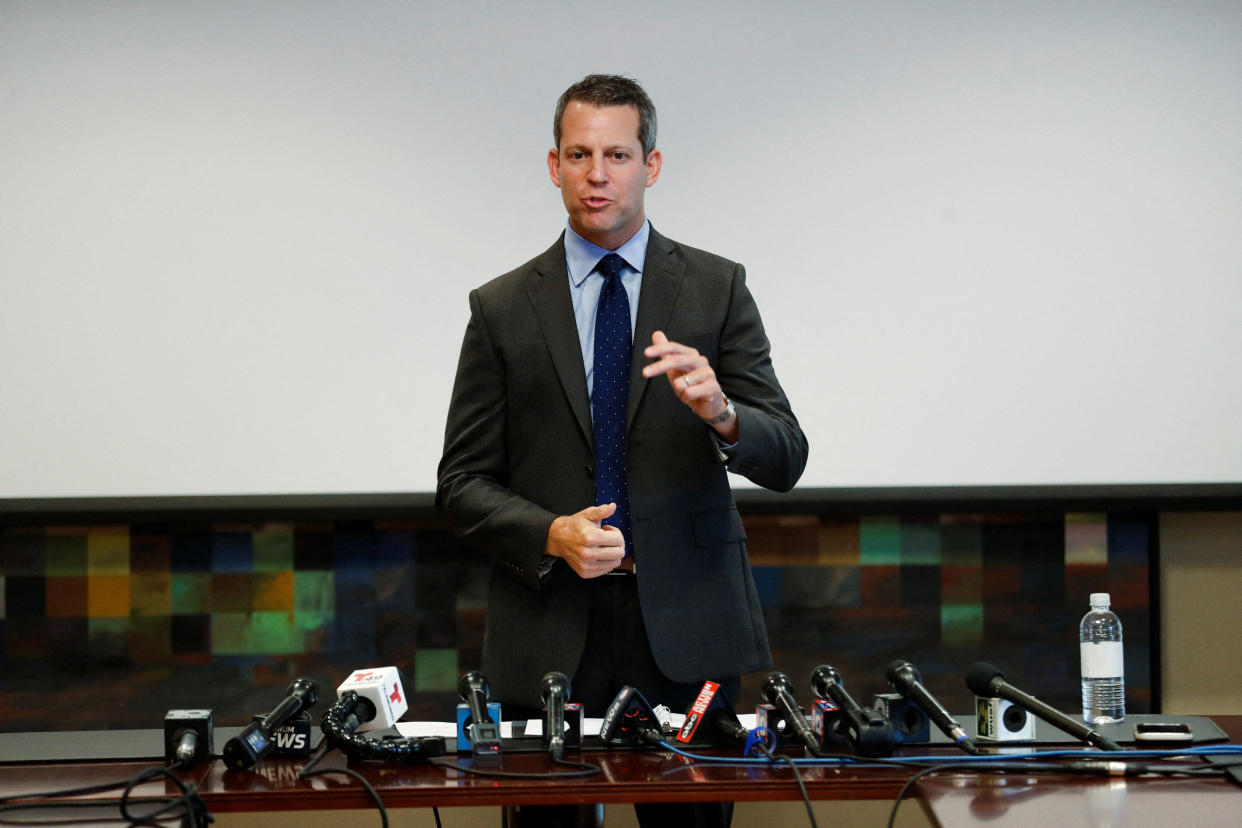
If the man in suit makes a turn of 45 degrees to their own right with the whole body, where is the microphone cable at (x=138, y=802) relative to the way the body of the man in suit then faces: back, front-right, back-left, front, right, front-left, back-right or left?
front

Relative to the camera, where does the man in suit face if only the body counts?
toward the camera
